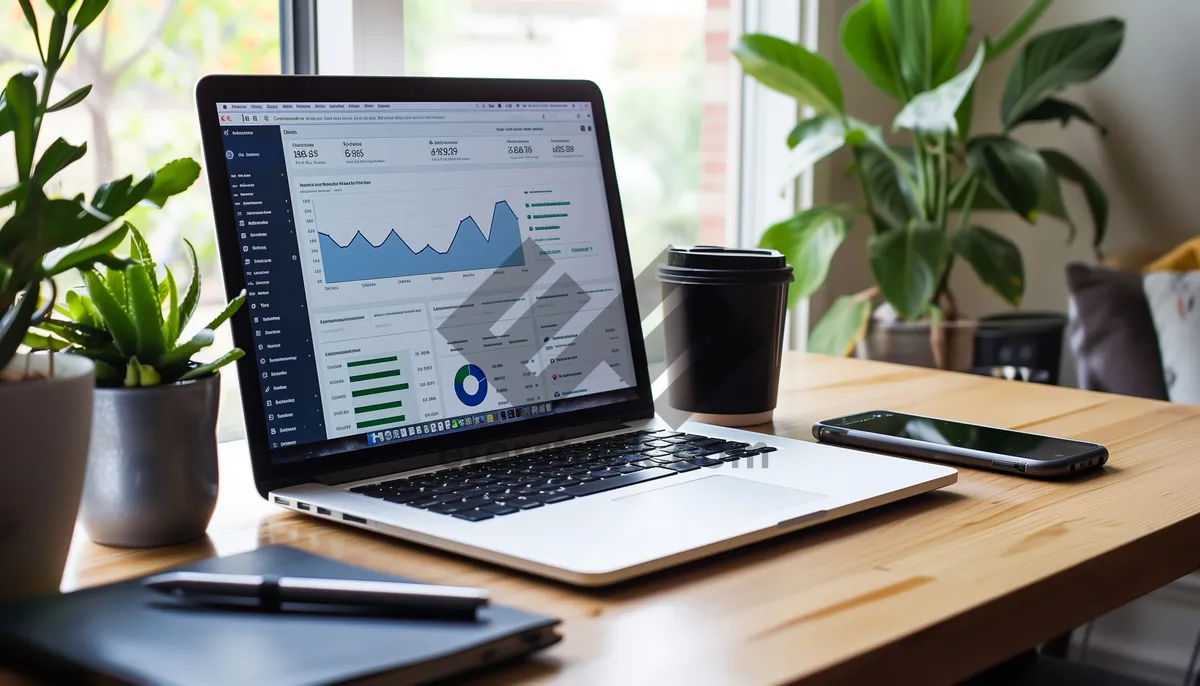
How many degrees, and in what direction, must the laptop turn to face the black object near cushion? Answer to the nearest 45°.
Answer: approximately 90° to its left

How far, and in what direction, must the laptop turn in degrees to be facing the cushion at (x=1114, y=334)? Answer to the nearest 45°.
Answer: approximately 90° to its left

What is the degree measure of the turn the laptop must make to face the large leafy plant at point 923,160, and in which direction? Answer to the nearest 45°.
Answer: approximately 90° to its left

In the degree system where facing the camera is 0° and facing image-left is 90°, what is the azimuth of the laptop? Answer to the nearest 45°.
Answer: approximately 315°
